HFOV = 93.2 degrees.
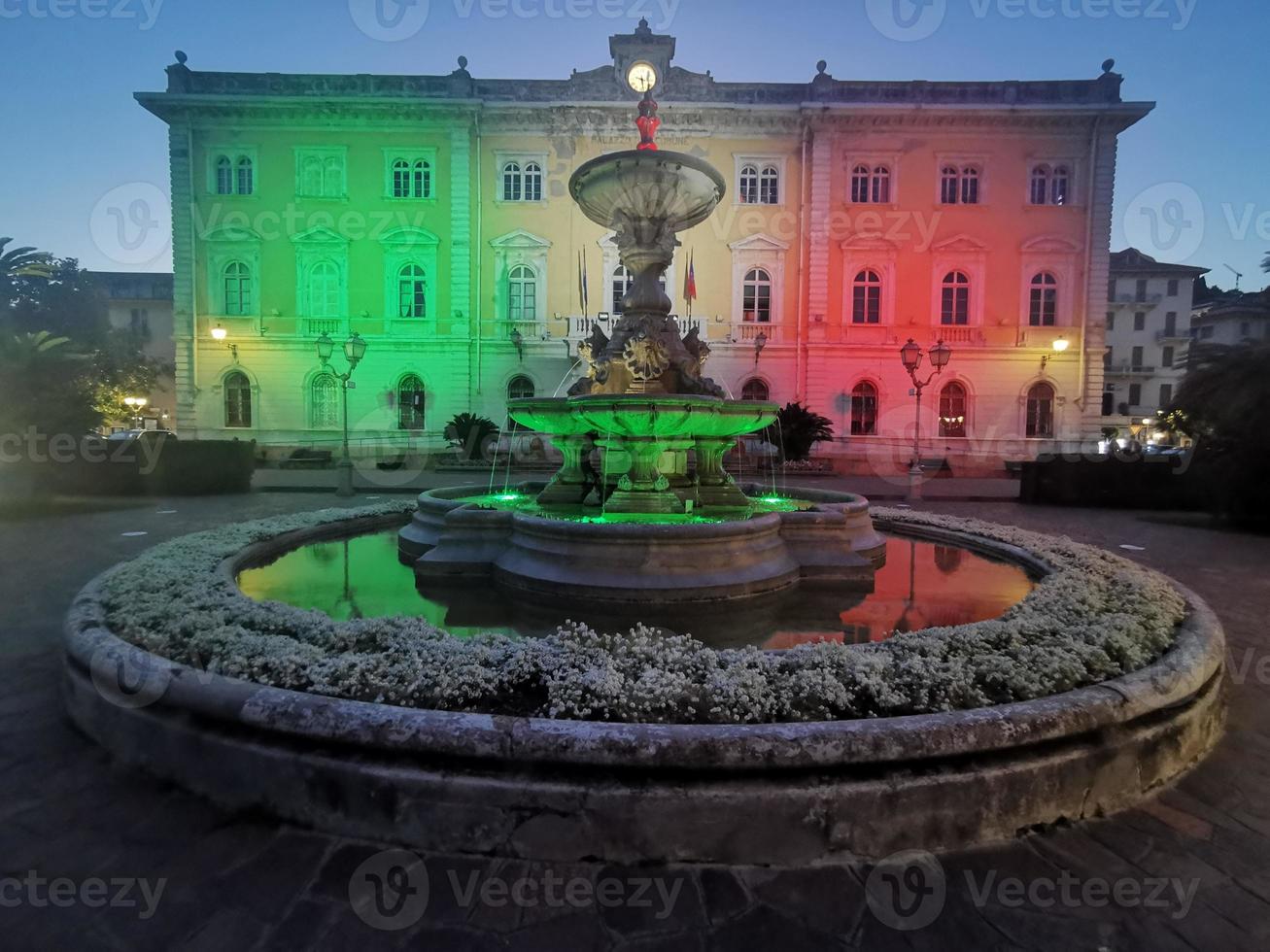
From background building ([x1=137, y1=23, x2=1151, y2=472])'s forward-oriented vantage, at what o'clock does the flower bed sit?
The flower bed is roughly at 12 o'clock from the background building.

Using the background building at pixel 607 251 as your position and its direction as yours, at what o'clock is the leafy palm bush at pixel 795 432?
The leafy palm bush is roughly at 10 o'clock from the background building.

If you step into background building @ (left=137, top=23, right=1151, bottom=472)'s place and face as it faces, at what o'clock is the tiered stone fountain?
The tiered stone fountain is roughly at 12 o'clock from the background building.

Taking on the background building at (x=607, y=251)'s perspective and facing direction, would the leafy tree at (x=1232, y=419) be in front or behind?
in front

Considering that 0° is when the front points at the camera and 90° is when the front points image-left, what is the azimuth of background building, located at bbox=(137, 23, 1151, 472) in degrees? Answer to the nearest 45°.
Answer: approximately 0°

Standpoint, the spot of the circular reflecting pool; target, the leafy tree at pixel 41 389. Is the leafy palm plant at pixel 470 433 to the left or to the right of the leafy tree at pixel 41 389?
right

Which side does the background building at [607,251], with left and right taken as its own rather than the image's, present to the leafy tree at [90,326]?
right

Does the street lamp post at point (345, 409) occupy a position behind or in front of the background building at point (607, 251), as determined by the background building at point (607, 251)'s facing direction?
in front

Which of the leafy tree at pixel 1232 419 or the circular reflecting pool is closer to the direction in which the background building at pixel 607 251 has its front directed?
the circular reflecting pool
